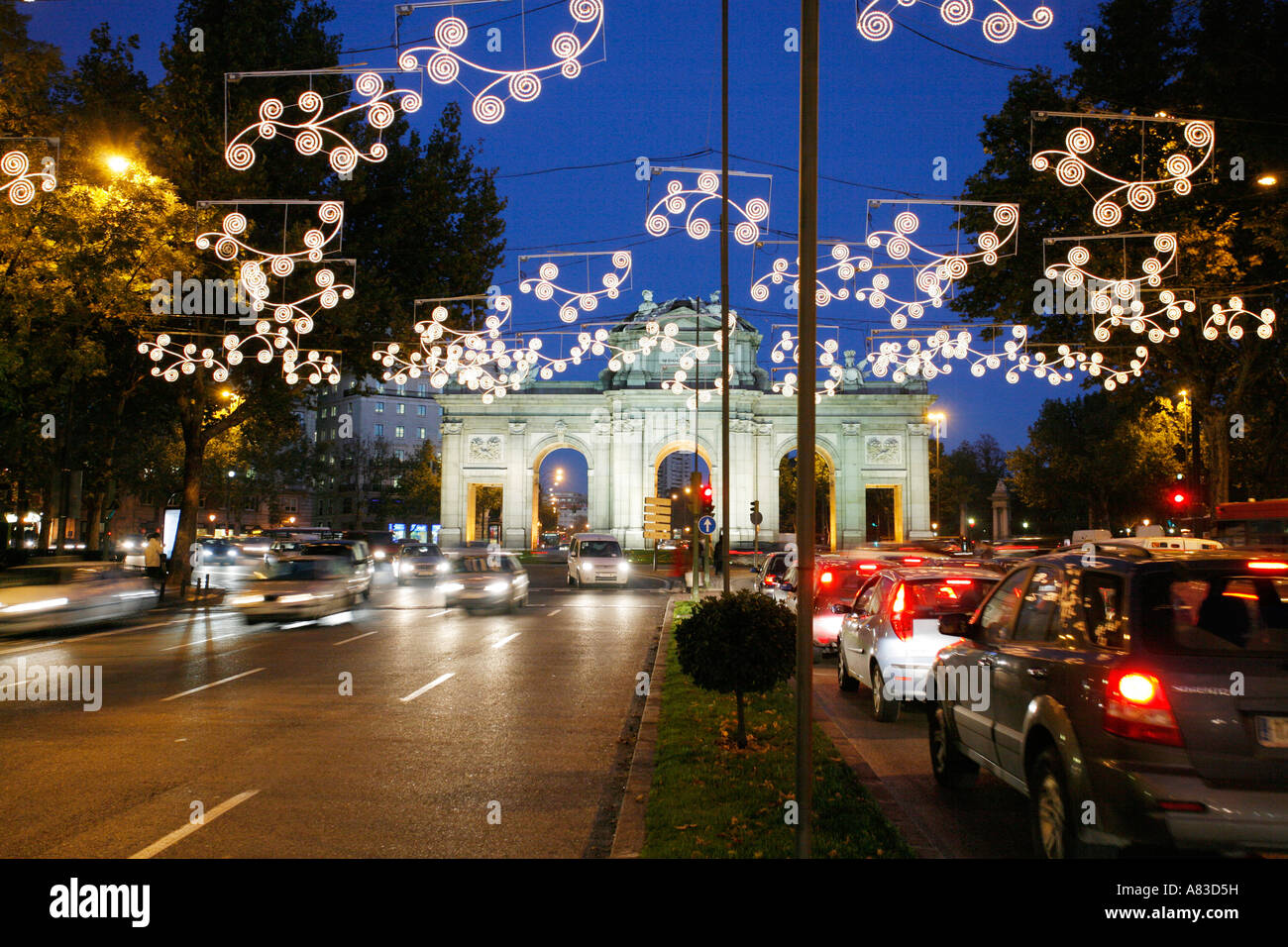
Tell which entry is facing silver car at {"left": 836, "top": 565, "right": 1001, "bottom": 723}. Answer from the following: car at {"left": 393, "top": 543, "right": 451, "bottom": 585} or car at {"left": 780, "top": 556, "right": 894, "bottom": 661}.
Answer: car at {"left": 393, "top": 543, "right": 451, "bottom": 585}

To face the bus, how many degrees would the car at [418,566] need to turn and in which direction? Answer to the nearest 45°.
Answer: approximately 45° to its left

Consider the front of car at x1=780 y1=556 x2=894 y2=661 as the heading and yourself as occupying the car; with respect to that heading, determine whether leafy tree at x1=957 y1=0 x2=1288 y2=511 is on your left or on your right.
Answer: on your right

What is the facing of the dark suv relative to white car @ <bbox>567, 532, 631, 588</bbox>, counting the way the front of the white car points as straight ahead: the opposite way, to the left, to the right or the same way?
the opposite way

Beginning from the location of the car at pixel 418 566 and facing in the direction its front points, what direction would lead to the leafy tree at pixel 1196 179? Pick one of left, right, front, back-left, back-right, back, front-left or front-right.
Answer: front-left

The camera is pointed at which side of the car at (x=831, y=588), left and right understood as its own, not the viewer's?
back

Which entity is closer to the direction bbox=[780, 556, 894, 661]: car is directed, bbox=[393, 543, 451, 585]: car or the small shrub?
the car

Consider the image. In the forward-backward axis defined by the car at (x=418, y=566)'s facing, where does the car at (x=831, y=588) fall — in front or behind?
in front

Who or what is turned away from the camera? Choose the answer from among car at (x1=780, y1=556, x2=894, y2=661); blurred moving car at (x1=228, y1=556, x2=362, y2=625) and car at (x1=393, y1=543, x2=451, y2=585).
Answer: car at (x1=780, y1=556, x2=894, y2=661)

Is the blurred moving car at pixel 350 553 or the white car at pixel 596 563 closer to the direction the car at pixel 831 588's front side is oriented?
the white car

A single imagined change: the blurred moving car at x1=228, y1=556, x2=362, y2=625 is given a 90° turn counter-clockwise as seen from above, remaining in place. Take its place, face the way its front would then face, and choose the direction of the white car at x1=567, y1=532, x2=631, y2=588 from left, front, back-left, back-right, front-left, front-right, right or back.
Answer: left

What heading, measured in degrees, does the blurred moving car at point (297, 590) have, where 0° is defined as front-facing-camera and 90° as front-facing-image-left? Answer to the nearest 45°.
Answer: approximately 45°

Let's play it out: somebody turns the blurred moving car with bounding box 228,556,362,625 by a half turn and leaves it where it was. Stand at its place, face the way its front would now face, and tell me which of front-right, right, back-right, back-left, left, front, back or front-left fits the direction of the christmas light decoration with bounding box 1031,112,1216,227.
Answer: right

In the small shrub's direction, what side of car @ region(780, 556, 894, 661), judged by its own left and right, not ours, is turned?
back

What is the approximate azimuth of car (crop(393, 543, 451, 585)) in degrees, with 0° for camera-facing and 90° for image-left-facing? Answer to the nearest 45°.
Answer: approximately 0°

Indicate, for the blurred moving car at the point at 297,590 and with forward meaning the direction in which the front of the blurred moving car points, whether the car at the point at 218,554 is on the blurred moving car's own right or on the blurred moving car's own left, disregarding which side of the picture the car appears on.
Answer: on the blurred moving car's own right

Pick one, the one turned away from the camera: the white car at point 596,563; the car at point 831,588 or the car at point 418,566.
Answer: the car at point 831,588

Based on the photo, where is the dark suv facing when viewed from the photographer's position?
facing away from the viewer and to the left of the viewer
